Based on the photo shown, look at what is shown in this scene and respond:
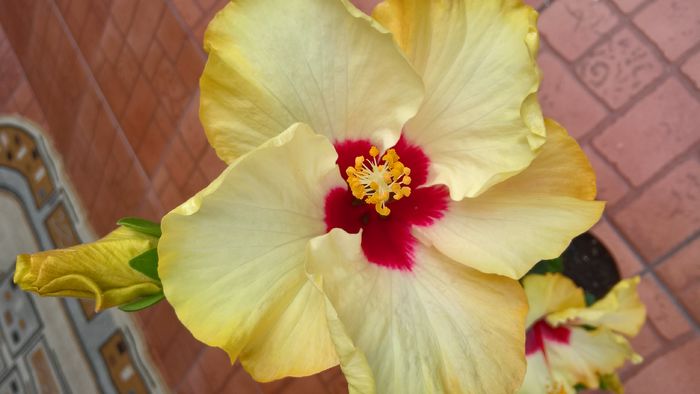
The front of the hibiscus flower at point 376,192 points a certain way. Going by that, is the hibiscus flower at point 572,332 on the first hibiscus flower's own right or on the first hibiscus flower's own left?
on the first hibiscus flower's own left

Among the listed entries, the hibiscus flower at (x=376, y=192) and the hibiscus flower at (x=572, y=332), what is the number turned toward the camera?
2

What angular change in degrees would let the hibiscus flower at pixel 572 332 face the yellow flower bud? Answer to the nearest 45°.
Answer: approximately 45° to its right

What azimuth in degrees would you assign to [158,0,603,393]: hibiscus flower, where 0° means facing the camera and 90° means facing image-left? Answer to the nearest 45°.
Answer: approximately 0°
